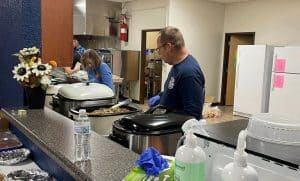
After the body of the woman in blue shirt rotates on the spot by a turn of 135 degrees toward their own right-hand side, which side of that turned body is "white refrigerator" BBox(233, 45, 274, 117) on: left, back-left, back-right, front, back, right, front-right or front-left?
front-right

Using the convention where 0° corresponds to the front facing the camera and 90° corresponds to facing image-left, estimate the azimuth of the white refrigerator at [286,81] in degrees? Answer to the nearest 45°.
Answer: approximately 45°

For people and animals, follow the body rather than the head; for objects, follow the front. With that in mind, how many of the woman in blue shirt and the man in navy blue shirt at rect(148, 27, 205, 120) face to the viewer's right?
0

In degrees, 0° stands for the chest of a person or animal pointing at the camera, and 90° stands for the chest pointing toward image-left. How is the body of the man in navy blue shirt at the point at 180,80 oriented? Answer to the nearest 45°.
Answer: approximately 90°

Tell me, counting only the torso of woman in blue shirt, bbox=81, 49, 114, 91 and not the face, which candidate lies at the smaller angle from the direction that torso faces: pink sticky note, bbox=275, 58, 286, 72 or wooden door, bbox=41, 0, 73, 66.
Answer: the wooden door

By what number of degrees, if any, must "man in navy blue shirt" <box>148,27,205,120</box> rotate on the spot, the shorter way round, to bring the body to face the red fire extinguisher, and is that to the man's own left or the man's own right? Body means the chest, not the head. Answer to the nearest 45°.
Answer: approximately 90° to the man's own right

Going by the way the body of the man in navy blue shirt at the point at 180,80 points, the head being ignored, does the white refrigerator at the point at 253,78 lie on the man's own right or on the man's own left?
on the man's own right

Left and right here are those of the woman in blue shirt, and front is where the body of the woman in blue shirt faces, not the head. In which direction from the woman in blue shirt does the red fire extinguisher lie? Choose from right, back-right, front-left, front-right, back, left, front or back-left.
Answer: back-right

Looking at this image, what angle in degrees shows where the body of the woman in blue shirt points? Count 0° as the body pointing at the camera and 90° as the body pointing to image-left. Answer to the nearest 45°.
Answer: approximately 45°

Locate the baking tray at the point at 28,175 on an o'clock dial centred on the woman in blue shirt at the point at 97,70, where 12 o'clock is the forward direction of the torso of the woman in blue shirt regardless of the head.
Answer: The baking tray is roughly at 11 o'clock from the woman in blue shirt.

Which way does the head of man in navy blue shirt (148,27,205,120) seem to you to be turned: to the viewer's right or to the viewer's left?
to the viewer's left

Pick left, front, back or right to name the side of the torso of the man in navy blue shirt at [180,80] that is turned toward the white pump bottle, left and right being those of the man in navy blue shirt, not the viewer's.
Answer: left

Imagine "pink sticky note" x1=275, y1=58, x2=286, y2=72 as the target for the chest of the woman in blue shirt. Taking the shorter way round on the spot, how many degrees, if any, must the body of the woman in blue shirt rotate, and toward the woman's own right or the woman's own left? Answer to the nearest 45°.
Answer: approximately 180°

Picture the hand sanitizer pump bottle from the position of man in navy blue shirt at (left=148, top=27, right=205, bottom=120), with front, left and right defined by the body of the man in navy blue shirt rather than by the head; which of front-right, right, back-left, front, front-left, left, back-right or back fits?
left
